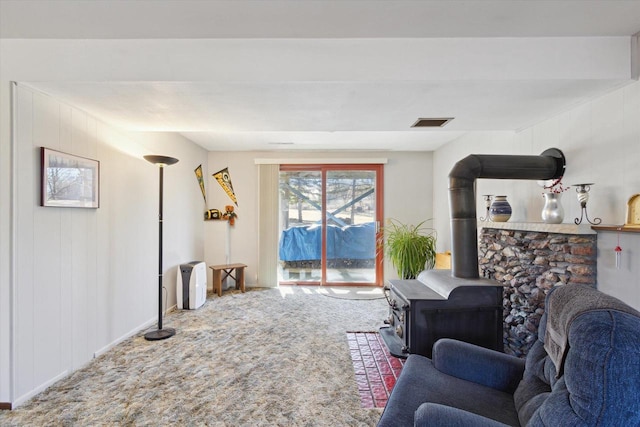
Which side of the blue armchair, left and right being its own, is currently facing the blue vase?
right

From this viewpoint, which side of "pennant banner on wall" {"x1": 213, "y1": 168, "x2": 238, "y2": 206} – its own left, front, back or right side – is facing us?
front

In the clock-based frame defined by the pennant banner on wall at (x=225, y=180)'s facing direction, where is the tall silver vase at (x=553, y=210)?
The tall silver vase is roughly at 11 o'clock from the pennant banner on wall.

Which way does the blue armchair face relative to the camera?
to the viewer's left

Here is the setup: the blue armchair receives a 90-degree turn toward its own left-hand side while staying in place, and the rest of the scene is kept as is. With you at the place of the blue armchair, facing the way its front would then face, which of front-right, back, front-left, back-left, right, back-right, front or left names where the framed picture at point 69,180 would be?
right

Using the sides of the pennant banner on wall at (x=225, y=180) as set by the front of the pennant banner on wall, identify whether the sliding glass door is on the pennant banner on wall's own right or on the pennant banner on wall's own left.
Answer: on the pennant banner on wall's own left

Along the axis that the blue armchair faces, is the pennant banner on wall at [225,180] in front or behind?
in front

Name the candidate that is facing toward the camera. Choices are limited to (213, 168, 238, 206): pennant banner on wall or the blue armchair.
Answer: the pennant banner on wall

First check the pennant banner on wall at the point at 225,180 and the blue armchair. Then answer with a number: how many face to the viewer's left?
1

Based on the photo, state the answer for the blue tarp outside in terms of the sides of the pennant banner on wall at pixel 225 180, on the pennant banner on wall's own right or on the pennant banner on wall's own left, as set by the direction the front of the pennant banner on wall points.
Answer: on the pennant banner on wall's own left

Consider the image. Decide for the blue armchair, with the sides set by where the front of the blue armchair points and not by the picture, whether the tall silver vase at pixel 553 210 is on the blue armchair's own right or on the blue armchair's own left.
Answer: on the blue armchair's own right

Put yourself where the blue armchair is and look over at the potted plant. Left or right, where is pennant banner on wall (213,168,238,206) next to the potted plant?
left

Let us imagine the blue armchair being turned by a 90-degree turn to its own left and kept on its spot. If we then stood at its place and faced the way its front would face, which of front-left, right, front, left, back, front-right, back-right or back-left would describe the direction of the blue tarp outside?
back-right

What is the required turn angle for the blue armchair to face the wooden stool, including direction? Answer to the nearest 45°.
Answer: approximately 45° to its right

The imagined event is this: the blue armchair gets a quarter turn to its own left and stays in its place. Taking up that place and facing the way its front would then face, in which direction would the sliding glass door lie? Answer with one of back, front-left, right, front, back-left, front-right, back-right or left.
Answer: back-right

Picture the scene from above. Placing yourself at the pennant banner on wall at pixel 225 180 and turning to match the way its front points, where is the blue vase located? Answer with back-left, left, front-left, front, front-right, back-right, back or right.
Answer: front-left

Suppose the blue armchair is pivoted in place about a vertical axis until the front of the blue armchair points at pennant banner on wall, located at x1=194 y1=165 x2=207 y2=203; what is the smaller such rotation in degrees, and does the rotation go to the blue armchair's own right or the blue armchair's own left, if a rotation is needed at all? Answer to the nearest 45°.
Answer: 0° — it already faces it
